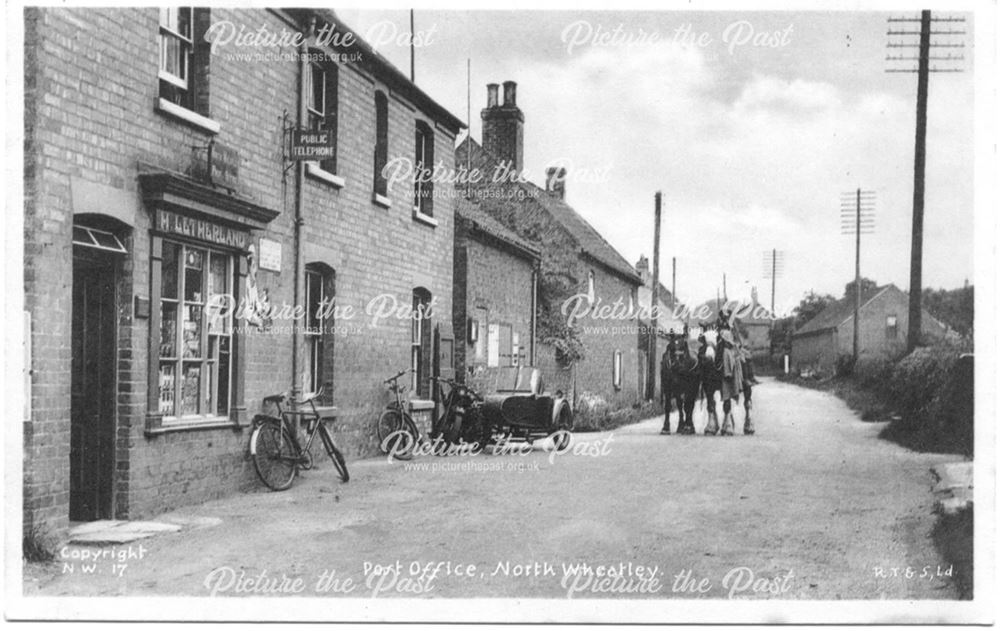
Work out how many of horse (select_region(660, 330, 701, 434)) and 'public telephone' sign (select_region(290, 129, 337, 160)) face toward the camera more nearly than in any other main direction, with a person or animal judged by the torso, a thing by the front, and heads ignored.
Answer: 2

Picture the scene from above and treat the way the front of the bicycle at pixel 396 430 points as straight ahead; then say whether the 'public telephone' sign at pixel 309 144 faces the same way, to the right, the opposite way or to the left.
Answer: the same way

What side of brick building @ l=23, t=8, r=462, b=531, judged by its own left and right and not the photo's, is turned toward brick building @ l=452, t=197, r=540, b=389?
left

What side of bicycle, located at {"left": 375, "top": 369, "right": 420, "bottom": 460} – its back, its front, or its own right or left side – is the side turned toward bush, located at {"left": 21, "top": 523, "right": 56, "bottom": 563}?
front

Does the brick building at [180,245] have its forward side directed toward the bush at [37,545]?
no

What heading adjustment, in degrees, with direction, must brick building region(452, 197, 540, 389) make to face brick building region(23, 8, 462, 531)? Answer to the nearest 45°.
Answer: approximately 45° to its right

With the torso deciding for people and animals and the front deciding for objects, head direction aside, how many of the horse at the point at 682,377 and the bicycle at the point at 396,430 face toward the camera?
2

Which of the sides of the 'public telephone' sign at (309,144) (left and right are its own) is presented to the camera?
front

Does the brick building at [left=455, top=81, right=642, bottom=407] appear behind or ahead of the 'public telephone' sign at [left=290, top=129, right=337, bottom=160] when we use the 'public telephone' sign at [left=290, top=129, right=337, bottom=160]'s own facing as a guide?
behind

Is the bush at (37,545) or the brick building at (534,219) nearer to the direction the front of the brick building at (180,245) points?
the bush

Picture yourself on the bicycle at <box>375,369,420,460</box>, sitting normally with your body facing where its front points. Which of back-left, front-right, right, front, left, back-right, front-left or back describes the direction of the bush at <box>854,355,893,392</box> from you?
back-left

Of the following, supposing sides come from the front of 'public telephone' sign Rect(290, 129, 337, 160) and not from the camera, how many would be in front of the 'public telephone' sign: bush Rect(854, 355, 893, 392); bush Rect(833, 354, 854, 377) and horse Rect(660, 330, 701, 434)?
0

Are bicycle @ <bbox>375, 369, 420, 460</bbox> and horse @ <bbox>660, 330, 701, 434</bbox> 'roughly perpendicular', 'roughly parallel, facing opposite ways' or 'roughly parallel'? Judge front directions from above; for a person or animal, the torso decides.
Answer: roughly parallel

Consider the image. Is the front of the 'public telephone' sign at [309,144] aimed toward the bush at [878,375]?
no

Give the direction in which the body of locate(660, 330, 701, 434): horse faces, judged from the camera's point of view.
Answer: toward the camera

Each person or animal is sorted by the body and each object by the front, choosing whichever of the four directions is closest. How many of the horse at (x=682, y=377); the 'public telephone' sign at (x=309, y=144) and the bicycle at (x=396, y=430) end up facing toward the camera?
3

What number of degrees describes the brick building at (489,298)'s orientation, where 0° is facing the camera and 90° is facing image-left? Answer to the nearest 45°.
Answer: approximately 315°

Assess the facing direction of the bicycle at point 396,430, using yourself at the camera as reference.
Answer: facing the viewer
